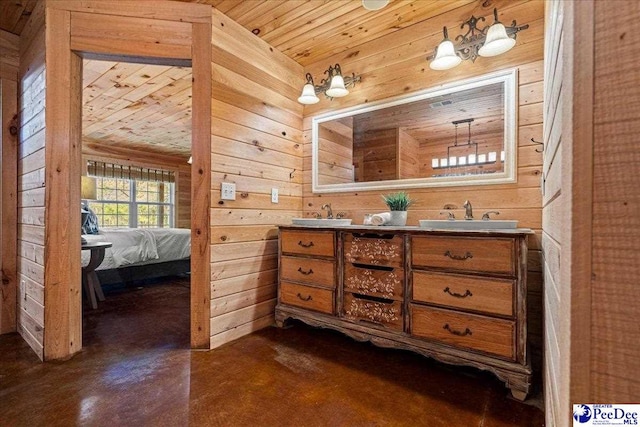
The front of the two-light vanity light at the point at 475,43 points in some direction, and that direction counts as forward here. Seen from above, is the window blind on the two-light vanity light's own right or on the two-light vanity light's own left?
on the two-light vanity light's own right

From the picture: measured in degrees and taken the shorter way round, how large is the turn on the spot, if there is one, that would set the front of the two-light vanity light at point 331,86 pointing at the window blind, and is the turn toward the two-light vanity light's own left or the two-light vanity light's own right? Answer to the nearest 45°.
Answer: approximately 90° to the two-light vanity light's own right

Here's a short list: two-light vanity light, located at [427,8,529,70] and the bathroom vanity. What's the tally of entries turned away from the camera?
0

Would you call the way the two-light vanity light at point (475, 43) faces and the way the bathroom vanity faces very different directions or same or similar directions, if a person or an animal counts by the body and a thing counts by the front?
same or similar directions

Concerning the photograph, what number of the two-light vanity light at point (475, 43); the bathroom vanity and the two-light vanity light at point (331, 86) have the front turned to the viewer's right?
0

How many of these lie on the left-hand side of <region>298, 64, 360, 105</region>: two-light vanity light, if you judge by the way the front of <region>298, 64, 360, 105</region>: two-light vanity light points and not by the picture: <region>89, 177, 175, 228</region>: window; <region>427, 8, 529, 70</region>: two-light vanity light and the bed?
1

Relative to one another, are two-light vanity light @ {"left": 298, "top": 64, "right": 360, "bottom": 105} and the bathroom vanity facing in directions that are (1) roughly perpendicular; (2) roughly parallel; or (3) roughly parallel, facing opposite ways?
roughly parallel

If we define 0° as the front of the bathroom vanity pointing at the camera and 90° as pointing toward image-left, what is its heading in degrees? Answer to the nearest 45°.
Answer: approximately 45°
